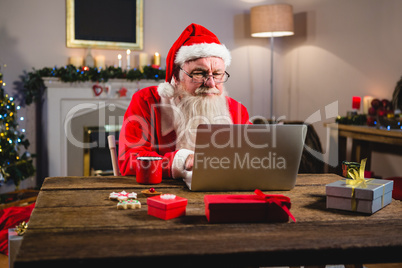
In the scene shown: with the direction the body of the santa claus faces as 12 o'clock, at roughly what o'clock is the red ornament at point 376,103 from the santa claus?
The red ornament is roughly at 9 o'clock from the santa claus.

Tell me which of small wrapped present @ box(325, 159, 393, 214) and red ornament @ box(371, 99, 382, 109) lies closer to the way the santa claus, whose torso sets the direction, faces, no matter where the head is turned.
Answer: the small wrapped present

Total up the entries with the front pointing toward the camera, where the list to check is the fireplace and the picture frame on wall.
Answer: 2

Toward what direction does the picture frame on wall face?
toward the camera

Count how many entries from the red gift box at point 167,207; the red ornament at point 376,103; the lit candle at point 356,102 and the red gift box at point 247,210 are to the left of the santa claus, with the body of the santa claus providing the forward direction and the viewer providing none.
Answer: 2

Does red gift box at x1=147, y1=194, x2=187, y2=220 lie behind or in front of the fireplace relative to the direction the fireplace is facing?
in front

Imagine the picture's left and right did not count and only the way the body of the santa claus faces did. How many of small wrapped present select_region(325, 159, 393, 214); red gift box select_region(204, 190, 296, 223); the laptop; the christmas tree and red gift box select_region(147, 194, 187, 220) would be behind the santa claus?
1

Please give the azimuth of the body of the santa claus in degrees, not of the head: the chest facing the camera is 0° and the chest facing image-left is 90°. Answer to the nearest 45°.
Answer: approximately 315°

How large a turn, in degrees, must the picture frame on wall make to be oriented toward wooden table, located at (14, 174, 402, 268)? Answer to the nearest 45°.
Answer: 0° — it already faces it

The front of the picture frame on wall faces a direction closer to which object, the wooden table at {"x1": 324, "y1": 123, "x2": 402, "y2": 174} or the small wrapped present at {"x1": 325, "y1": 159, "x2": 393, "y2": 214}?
the small wrapped present

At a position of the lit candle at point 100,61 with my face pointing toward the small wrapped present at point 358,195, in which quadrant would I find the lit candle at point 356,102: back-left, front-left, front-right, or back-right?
front-left

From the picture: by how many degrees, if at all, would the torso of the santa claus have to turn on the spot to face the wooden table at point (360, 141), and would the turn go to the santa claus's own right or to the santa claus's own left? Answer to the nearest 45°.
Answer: approximately 90° to the santa claus's own left

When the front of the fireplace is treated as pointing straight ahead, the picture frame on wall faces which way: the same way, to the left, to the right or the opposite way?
the same way

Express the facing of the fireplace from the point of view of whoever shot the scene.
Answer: facing the viewer
